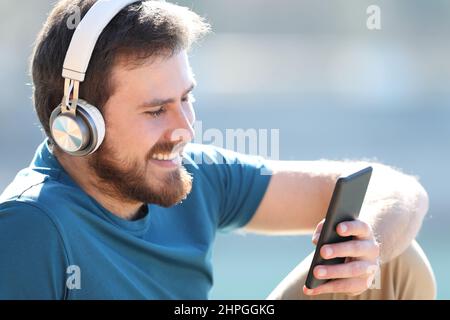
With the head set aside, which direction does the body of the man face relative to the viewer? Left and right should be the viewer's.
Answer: facing the viewer and to the right of the viewer
